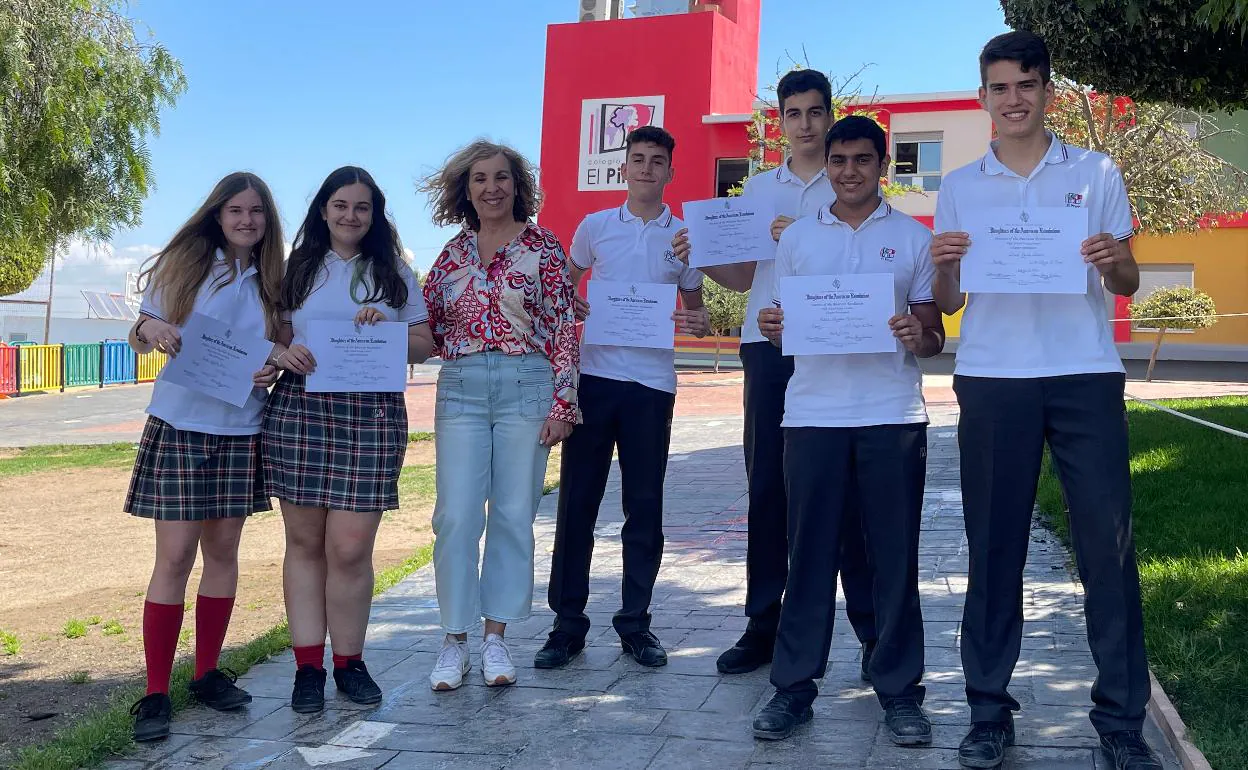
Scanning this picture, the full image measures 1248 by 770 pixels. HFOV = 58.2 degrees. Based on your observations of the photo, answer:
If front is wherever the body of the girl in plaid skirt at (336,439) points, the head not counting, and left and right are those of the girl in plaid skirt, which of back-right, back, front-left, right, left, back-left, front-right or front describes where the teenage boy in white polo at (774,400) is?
left

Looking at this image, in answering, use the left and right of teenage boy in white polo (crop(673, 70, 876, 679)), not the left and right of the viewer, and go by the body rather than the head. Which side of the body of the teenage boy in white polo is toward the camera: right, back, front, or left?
front

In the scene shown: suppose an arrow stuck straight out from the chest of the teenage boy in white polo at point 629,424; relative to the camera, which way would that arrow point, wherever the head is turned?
toward the camera

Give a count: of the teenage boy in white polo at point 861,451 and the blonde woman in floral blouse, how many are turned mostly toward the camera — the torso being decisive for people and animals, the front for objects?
2

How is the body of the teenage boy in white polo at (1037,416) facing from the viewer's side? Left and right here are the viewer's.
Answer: facing the viewer

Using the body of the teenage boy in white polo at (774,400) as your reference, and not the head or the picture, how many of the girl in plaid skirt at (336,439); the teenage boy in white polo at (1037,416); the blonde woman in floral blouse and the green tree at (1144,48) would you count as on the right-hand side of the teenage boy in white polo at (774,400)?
2

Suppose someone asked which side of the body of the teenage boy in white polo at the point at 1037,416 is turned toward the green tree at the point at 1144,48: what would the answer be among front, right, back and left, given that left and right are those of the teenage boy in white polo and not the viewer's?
back

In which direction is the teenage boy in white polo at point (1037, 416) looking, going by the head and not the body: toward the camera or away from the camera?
toward the camera

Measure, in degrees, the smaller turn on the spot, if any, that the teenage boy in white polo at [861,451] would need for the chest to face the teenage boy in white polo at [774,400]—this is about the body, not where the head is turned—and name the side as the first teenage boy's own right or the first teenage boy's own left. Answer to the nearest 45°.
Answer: approximately 135° to the first teenage boy's own right

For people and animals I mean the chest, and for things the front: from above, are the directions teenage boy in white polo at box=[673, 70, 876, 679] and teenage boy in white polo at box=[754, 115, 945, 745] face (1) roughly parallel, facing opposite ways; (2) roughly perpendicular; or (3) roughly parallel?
roughly parallel
